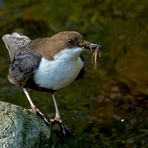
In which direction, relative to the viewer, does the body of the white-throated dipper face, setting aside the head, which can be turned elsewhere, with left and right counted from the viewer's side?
facing the viewer and to the right of the viewer
